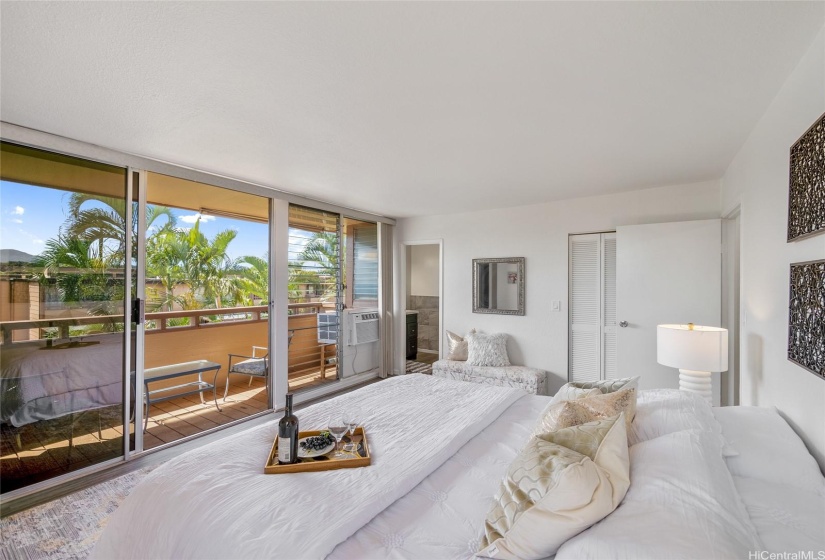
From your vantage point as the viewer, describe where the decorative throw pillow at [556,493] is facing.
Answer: facing to the left of the viewer

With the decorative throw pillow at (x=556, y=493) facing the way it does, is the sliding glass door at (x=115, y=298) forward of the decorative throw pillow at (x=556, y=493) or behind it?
forward

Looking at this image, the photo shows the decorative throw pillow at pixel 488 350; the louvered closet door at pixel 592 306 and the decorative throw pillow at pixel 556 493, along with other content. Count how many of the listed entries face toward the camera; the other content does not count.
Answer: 2

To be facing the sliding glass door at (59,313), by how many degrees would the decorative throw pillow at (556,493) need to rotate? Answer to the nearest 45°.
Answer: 0° — it already faces it

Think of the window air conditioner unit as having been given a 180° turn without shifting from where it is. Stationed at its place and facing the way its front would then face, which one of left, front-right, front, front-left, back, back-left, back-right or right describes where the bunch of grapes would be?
back-left

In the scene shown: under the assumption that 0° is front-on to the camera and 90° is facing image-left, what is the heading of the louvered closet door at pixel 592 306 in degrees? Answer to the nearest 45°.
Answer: approximately 0°

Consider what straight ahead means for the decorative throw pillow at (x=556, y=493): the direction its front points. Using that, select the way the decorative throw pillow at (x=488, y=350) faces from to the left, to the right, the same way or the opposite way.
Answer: to the left

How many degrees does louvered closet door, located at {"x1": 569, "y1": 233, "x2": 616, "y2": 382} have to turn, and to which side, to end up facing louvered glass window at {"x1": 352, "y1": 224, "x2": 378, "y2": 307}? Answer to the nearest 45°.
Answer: approximately 90° to its right

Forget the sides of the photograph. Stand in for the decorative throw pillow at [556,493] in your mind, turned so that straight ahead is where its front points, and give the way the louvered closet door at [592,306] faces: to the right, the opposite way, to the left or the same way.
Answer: to the left
